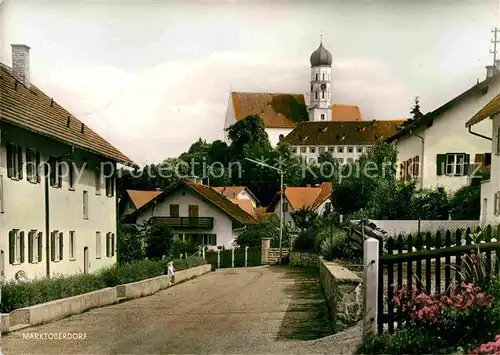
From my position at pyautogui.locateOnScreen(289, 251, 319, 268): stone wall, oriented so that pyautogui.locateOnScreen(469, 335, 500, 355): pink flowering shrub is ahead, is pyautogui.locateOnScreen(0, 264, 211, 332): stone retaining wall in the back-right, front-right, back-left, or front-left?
front-right

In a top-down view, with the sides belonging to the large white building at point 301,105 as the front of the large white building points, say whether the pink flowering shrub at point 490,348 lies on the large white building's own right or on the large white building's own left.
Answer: on the large white building's own left

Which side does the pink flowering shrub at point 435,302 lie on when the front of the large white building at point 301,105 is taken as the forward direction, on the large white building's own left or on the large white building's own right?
on the large white building's own left

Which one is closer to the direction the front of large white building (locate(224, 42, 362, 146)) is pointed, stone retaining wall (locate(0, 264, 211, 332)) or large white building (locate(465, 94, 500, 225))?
the stone retaining wall
